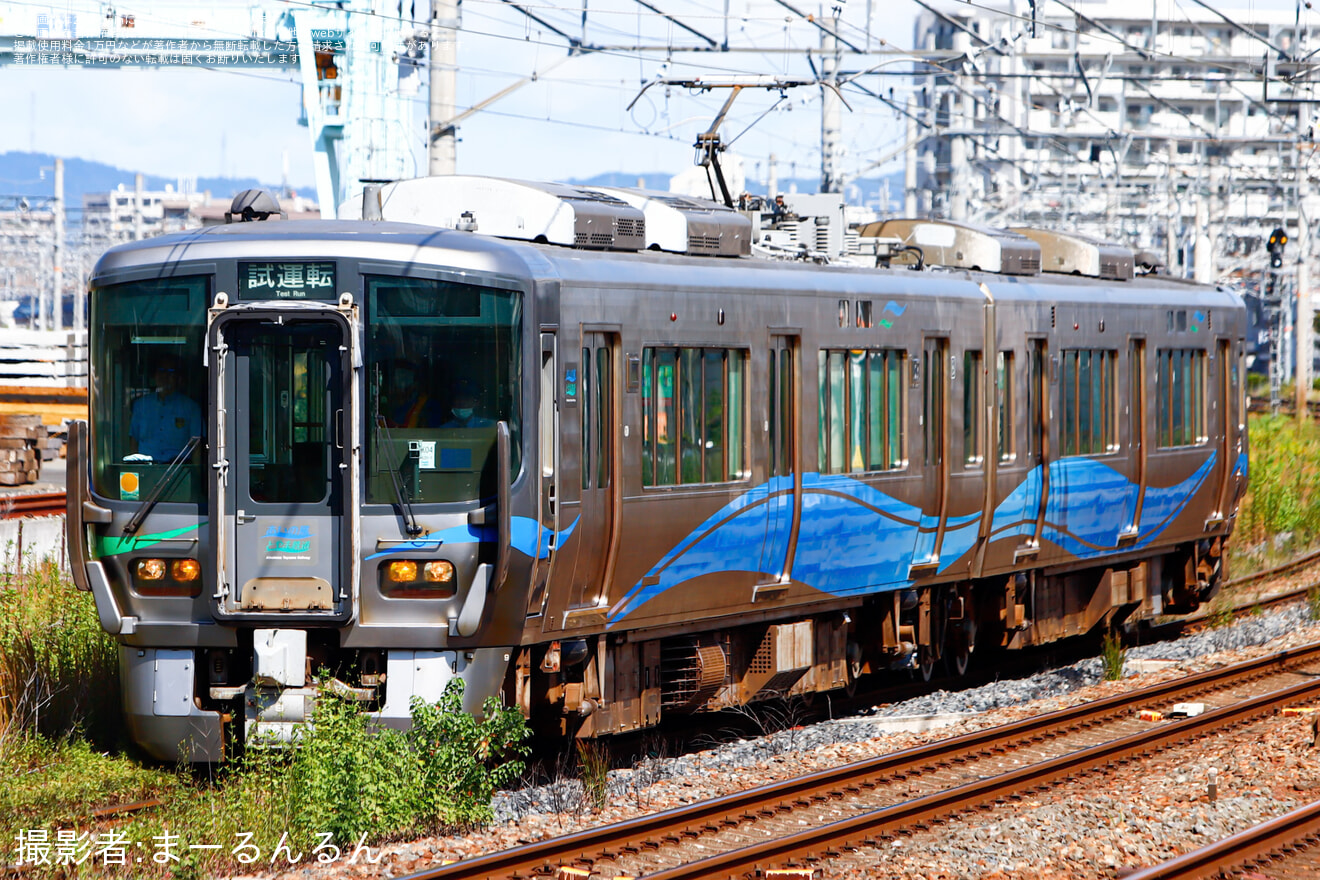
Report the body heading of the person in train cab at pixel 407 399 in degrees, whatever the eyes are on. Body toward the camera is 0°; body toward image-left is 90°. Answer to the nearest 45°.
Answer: approximately 45°

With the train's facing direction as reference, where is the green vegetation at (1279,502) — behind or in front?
behind

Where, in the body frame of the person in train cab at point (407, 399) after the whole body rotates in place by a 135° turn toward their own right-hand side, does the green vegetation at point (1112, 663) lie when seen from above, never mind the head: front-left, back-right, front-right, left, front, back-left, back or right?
front-right

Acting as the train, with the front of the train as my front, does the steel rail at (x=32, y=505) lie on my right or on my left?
on my right

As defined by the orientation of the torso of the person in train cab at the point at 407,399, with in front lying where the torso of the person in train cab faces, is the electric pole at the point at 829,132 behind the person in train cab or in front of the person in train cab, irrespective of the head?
behind

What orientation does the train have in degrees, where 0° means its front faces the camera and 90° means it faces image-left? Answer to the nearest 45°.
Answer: approximately 45°

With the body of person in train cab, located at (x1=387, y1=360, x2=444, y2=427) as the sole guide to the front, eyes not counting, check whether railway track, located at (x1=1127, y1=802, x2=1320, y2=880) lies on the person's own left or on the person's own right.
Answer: on the person's own left
